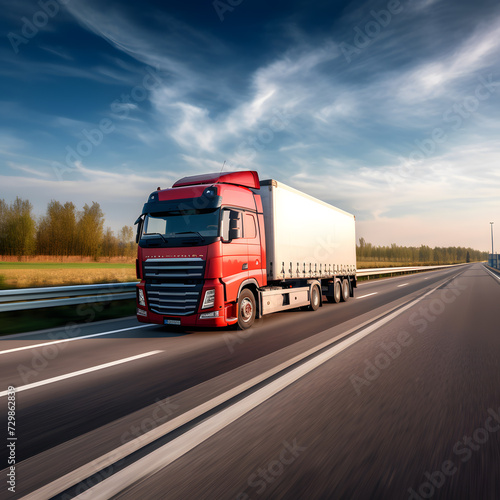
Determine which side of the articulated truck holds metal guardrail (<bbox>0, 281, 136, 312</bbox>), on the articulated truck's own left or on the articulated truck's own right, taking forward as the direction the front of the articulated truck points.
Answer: on the articulated truck's own right

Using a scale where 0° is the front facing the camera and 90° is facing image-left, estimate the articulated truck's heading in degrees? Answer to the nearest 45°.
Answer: approximately 45°
